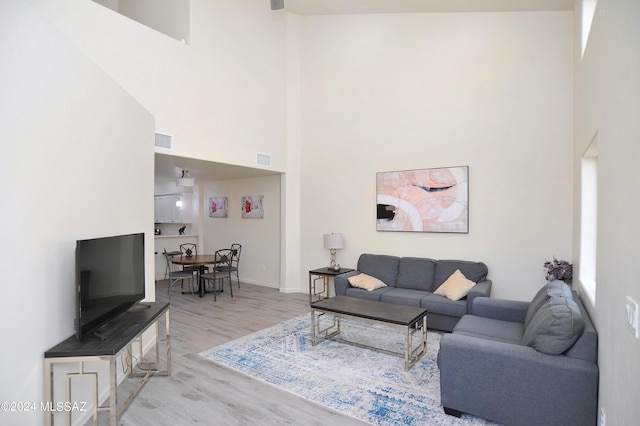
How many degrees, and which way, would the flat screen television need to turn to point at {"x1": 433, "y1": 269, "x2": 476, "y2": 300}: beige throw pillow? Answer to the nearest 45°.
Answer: approximately 45° to its left

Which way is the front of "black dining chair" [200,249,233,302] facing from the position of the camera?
facing away from the viewer and to the left of the viewer

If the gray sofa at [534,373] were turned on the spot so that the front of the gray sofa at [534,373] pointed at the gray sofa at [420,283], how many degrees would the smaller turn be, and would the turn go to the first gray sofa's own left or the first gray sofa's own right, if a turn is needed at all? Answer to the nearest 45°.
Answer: approximately 45° to the first gray sofa's own right

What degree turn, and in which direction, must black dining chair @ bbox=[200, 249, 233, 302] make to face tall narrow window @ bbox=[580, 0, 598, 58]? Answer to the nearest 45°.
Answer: approximately 180°

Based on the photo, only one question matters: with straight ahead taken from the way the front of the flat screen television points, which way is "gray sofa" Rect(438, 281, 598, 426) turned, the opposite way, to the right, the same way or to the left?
the opposite way

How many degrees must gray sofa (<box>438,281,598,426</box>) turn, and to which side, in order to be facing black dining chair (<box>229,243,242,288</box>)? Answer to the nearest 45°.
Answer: approximately 45° to its right

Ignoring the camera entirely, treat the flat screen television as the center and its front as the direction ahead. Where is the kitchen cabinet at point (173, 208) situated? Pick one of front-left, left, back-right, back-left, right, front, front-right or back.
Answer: back-left

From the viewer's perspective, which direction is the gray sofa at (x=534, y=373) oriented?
to the viewer's left

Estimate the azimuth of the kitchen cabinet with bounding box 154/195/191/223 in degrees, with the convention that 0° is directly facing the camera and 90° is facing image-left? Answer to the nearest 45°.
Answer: approximately 0°

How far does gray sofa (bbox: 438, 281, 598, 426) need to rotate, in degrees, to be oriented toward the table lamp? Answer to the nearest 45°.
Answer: approximately 45° to its right
